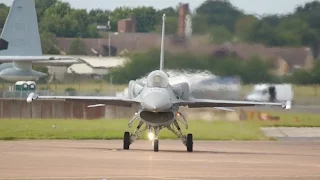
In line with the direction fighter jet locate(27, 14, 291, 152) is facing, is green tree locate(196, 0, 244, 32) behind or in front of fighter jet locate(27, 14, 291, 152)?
behind

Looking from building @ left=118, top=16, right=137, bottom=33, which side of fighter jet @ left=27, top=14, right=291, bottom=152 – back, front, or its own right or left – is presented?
back

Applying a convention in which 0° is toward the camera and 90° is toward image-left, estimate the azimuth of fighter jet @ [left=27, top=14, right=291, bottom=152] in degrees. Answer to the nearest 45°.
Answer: approximately 0°

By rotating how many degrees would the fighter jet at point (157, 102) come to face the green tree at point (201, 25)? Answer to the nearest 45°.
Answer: approximately 180°

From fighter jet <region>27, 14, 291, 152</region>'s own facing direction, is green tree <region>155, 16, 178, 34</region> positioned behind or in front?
behind

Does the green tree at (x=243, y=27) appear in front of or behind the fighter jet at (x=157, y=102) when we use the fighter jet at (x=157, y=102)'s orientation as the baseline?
behind

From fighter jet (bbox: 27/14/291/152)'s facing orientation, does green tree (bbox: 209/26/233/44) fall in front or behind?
behind
